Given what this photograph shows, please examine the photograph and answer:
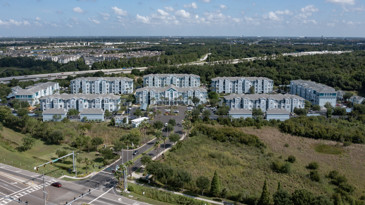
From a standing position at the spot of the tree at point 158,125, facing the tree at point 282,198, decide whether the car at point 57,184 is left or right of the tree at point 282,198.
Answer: right

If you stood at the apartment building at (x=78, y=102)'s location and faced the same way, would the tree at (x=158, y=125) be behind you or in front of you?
in front

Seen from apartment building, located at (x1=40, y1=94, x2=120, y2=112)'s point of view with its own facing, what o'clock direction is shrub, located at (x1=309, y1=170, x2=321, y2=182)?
The shrub is roughly at 11 o'clock from the apartment building.

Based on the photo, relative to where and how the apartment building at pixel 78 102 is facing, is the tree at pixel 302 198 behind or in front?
in front

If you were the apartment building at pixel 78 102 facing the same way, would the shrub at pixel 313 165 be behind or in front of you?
in front

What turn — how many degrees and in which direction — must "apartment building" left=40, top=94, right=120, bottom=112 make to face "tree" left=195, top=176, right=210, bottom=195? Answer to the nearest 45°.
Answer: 0° — it already faces it

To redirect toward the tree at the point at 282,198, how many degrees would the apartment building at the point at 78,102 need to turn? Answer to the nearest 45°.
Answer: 0° — it already faces it

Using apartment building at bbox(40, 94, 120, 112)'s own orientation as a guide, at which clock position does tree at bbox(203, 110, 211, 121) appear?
The tree is roughly at 10 o'clock from the apartment building.

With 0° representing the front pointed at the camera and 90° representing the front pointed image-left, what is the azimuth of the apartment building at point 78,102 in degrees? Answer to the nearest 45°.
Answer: approximately 0°
